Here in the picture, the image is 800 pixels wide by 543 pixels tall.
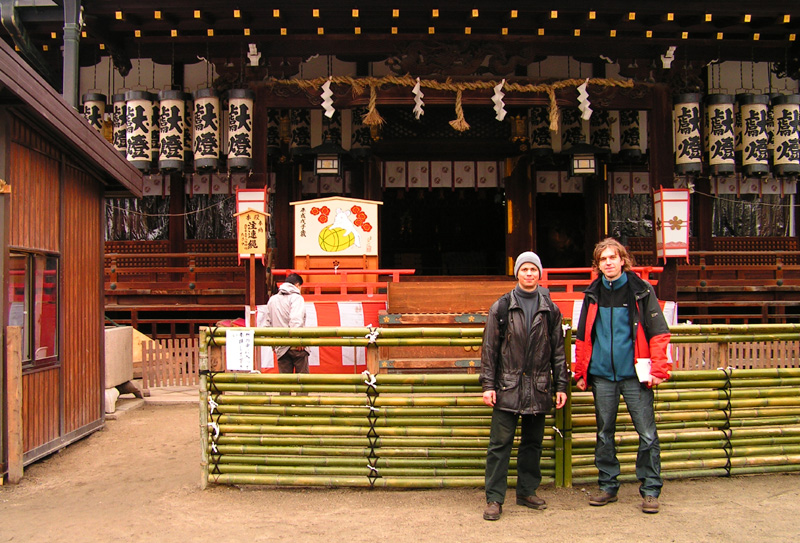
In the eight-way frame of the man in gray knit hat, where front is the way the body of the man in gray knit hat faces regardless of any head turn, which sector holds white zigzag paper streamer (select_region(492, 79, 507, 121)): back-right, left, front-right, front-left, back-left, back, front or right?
back

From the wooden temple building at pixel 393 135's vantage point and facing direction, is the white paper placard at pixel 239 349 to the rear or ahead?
ahead

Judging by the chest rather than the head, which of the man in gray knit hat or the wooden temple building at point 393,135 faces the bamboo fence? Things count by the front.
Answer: the wooden temple building

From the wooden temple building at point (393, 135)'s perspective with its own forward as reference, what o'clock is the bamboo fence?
The bamboo fence is roughly at 12 o'clock from the wooden temple building.

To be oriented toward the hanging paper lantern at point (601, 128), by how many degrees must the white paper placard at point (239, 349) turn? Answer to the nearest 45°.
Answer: approximately 135° to its left

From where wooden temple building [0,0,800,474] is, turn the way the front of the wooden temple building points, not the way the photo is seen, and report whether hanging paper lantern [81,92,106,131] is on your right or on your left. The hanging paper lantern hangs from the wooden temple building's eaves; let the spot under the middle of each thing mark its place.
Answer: on your right

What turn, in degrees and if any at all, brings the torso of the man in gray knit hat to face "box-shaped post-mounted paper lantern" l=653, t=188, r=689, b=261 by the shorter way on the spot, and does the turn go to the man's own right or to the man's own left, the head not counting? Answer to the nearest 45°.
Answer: approximately 180°
